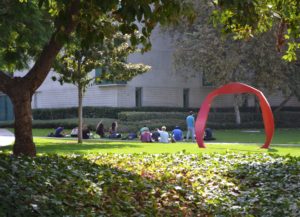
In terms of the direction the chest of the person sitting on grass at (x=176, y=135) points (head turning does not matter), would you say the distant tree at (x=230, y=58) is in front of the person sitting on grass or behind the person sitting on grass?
in front

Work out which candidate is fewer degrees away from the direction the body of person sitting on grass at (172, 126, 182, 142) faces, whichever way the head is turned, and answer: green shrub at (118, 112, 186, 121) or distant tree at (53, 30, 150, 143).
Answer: the green shrub

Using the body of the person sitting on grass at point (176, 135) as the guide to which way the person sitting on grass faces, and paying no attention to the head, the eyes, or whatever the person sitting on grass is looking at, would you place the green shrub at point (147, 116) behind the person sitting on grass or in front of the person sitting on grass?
in front

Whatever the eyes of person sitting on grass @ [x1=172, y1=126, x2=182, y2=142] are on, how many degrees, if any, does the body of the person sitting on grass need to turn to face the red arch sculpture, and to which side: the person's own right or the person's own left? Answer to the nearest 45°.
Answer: approximately 135° to the person's own right

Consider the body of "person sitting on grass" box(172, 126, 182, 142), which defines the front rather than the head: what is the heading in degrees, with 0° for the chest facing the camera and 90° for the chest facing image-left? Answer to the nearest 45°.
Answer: approximately 180°
